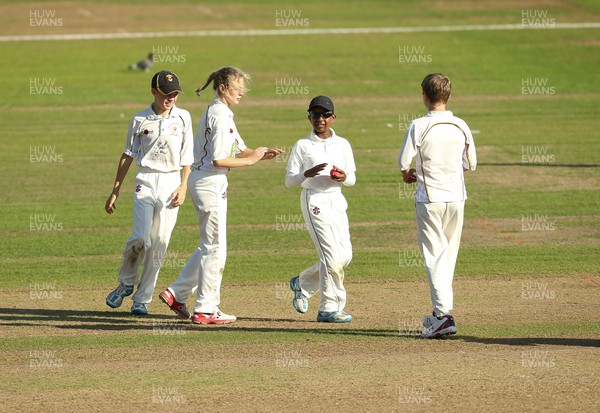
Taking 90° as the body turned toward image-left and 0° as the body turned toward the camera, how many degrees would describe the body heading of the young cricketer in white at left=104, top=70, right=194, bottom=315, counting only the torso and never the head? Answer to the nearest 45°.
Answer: approximately 0°

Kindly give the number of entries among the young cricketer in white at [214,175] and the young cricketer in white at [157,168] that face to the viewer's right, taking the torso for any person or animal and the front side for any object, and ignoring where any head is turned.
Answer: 1

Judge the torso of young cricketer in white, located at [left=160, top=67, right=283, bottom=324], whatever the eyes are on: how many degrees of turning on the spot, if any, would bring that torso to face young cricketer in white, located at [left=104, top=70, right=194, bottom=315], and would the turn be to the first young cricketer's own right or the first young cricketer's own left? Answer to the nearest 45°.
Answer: approximately 135° to the first young cricketer's own left

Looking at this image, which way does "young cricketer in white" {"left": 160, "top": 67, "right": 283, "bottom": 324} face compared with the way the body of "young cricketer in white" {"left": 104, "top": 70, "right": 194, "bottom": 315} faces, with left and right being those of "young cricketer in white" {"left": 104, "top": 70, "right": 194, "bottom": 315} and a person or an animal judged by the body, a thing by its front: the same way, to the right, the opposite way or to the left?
to the left

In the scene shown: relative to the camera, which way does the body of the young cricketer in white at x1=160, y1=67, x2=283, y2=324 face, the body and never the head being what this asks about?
to the viewer's right

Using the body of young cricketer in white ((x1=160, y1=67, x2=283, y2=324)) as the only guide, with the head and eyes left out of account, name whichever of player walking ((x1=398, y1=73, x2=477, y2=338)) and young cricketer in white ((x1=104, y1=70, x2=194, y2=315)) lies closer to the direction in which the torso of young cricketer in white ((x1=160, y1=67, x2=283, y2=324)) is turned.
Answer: the player walking

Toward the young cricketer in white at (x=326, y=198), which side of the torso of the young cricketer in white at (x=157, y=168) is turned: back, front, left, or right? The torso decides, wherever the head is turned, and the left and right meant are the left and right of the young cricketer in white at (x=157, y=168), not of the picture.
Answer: left

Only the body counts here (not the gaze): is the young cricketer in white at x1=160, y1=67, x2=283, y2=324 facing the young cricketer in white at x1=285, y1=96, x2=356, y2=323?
yes

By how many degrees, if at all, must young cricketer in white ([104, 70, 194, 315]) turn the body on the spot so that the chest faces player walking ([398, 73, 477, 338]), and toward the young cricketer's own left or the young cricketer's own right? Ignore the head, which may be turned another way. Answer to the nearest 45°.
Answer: approximately 45° to the young cricketer's own left

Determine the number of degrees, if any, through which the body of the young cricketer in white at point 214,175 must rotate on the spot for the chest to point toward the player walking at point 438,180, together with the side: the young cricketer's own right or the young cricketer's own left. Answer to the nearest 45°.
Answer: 0° — they already face them
